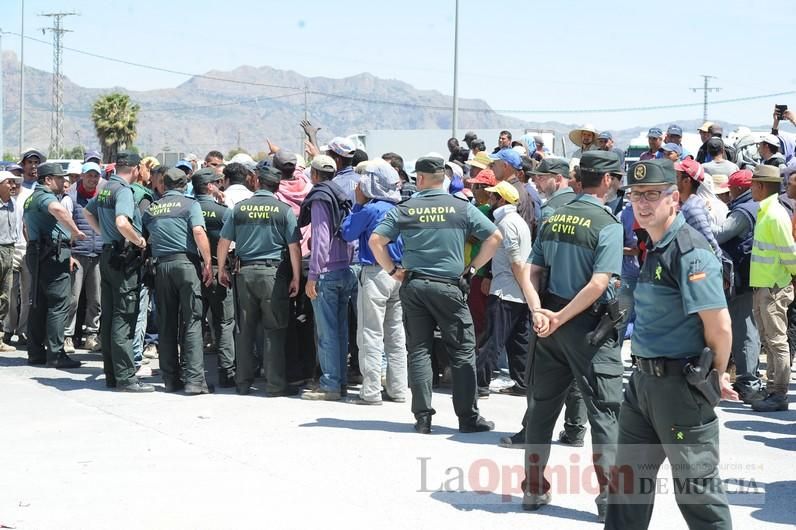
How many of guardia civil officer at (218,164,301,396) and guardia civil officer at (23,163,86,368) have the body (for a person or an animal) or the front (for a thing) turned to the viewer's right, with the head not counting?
1

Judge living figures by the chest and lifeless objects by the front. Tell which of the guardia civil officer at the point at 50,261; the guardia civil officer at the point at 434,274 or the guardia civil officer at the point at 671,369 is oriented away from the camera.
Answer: the guardia civil officer at the point at 434,274

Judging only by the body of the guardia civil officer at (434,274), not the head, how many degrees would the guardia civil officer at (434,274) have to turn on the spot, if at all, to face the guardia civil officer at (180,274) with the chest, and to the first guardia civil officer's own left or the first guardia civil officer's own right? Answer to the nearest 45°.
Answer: approximately 45° to the first guardia civil officer's own left

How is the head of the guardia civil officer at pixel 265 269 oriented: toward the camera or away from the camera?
away from the camera

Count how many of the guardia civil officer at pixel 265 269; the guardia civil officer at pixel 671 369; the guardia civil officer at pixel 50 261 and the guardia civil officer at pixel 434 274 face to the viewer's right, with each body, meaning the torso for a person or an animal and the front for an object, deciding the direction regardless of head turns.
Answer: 1

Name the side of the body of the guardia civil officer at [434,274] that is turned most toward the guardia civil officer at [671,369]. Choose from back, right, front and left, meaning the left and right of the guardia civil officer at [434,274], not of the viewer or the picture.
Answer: back

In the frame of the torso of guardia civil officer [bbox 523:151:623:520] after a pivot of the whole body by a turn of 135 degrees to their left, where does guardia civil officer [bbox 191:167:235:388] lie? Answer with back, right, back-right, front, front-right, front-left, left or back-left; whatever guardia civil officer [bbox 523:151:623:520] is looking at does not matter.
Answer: front-right

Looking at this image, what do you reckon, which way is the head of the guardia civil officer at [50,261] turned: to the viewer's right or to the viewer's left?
to the viewer's right

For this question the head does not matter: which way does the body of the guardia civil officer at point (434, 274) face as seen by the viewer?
away from the camera

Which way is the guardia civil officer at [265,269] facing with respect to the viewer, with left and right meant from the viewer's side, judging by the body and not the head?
facing away from the viewer

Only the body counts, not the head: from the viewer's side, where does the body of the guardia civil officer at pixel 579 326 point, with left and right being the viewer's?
facing away from the viewer and to the right of the viewer

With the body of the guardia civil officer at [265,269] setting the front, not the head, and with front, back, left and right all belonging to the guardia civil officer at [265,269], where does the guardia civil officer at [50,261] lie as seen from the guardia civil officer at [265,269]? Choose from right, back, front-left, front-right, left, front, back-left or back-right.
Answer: front-left

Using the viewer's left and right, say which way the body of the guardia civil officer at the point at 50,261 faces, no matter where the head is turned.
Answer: facing to the right of the viewer

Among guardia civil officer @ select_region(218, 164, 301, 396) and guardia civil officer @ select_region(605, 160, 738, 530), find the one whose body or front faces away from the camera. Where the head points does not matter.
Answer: guardia civil officer @ select_region(218, 164, 301, 396)

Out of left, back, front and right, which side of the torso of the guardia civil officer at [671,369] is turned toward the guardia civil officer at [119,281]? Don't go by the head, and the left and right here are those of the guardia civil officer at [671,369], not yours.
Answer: right

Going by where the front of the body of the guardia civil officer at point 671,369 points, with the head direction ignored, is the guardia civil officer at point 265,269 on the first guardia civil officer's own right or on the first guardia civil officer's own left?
on the first guardia civil officer's own right
